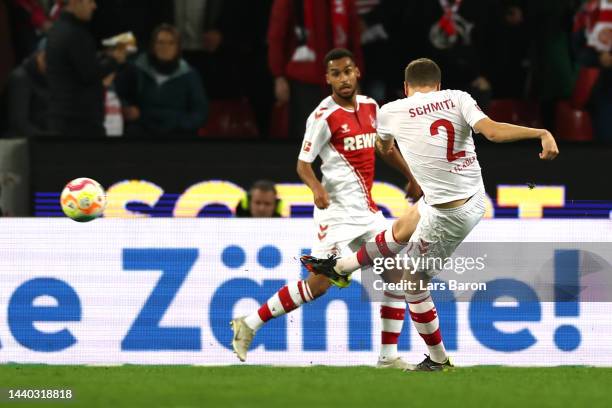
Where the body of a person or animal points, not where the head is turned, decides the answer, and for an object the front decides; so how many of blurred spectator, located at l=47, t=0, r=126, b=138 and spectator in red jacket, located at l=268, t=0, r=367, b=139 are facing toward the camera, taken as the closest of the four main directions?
1

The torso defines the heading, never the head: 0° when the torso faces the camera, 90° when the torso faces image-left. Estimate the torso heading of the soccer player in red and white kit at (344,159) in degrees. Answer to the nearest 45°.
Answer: approximately 315°

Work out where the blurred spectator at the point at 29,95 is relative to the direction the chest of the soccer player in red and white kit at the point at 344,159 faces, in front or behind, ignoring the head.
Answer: behind

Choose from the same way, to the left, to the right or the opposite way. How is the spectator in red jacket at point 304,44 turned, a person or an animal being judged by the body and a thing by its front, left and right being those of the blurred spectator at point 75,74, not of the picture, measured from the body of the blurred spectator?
to the right

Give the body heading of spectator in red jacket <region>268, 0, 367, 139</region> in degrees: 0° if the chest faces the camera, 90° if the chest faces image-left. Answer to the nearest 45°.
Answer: approximately 0°

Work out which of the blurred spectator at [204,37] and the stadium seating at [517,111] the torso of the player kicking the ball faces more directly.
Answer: the blurred spectator

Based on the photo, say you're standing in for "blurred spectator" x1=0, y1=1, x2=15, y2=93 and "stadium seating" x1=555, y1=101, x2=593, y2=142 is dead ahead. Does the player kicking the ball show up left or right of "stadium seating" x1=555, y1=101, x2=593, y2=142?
right

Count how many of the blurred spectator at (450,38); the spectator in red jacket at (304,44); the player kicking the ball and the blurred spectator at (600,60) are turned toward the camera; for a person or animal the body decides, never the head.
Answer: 3

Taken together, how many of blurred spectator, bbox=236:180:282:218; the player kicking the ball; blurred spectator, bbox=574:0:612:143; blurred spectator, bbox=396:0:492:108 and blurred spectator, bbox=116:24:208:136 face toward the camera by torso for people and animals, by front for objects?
4

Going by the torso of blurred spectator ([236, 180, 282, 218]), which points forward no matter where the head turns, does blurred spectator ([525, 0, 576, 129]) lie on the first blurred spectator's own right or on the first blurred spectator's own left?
on the first blurred spectator's own left
